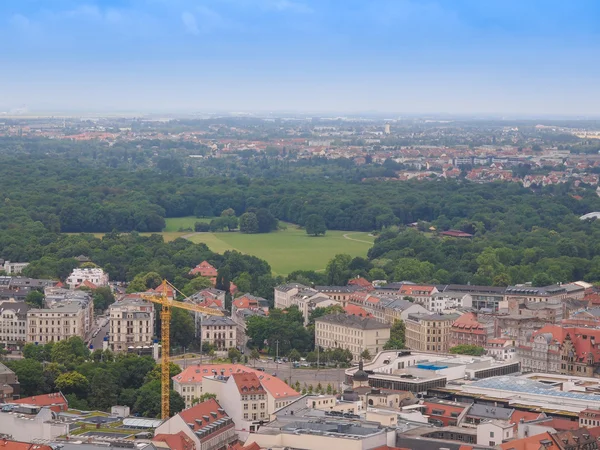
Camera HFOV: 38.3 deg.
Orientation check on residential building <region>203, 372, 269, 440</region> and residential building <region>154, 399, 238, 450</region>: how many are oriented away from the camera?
0

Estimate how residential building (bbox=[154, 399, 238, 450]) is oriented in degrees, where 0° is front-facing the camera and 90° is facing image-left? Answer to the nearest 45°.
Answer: approximately 315°

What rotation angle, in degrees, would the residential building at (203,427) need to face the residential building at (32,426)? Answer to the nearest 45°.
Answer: approximately 135° to its right

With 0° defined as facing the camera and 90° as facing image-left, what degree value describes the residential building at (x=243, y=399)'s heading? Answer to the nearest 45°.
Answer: approximately 315°

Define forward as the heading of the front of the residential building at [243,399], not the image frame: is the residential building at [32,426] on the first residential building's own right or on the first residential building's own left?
on the first residential building's own right

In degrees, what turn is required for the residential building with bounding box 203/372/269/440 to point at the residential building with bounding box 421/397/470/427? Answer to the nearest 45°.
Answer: approximately 45° to its left

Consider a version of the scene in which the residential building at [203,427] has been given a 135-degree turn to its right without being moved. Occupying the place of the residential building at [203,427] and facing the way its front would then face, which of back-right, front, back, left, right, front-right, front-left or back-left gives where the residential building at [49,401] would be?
front-right

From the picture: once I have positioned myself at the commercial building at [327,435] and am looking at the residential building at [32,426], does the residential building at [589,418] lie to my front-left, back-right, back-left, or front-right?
back-right

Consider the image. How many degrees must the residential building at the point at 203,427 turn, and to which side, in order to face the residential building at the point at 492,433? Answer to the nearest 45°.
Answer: approximately 45° to its left
